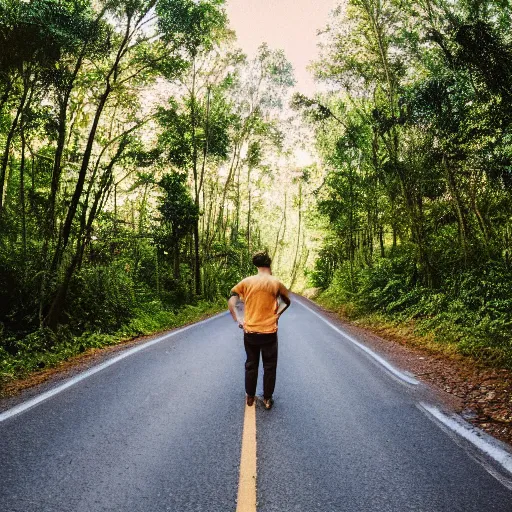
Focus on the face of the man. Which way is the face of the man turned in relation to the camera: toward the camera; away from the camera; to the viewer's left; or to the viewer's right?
away from the camera

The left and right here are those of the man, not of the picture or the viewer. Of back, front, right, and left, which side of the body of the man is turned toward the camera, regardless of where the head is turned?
back
